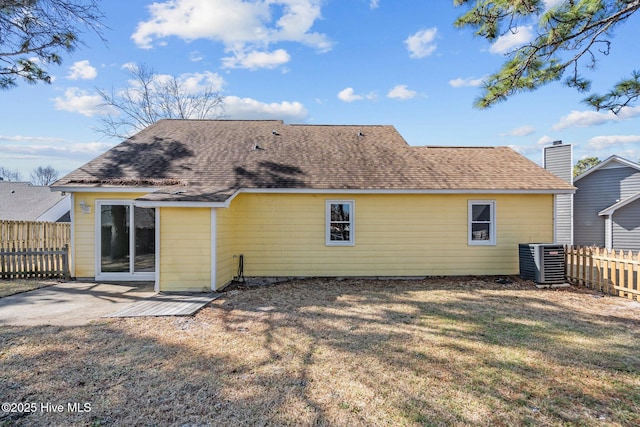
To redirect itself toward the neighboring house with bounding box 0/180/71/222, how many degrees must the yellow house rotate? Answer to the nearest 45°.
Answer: approximately 45° to its left

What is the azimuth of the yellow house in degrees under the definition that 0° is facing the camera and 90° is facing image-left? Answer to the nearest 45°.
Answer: approximately 180°

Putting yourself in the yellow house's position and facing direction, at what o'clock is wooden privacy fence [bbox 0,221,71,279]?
The wooden privacy fence is roughly at 9 o'clock from the yellow house.

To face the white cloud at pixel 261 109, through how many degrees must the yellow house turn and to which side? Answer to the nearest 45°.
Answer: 0° — it already faces it

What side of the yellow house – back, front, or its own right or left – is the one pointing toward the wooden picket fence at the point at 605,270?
right
